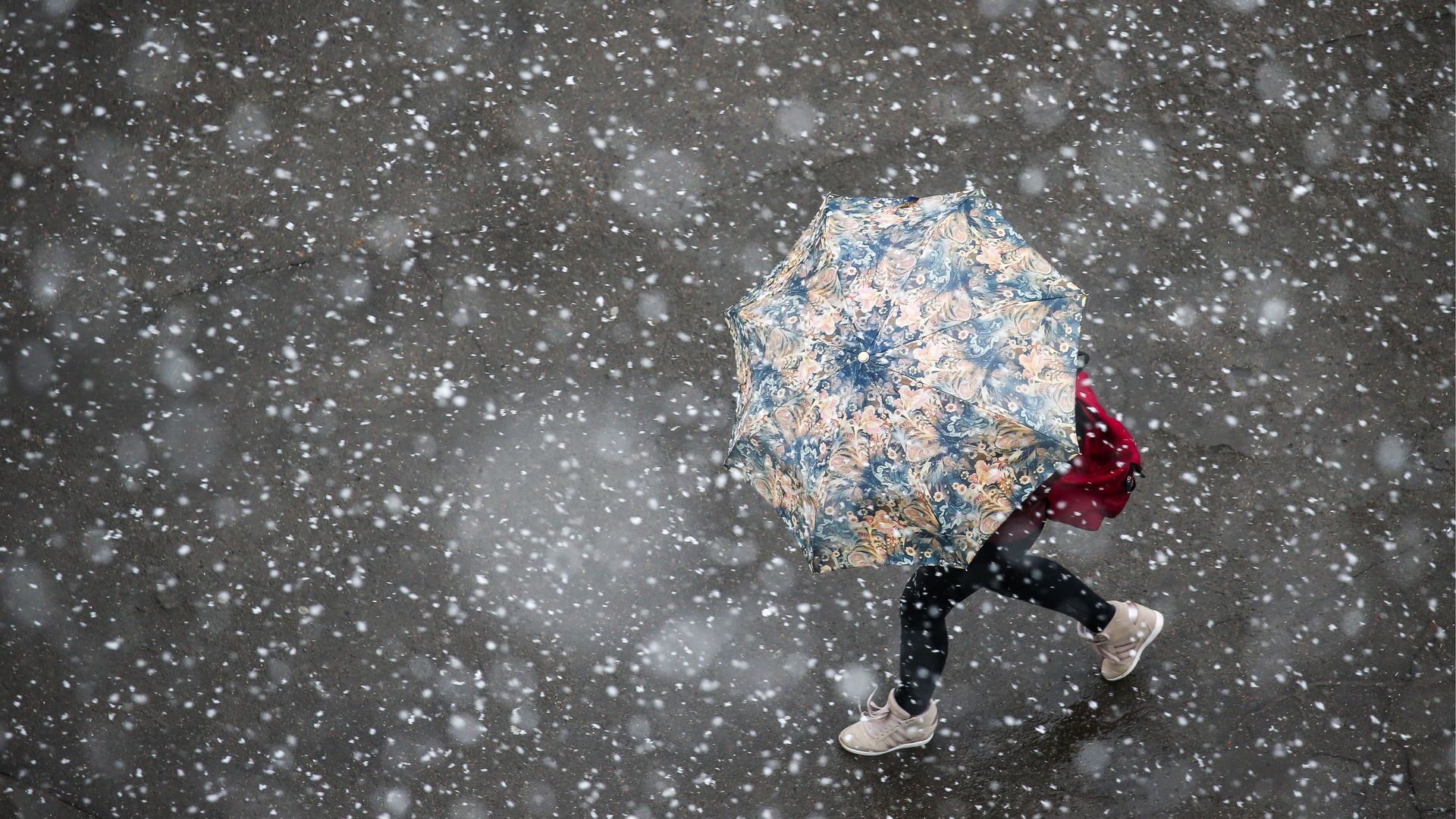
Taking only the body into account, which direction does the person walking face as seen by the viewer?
to the viewer's left
